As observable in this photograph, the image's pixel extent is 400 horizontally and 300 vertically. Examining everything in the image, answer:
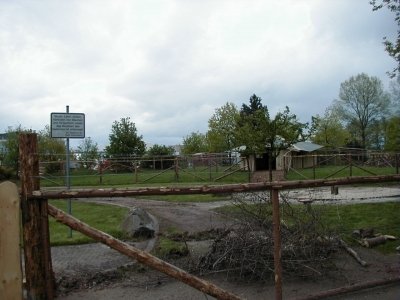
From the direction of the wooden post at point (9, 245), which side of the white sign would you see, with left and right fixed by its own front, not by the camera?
front

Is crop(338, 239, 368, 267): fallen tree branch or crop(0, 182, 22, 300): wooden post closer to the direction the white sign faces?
the wooden post

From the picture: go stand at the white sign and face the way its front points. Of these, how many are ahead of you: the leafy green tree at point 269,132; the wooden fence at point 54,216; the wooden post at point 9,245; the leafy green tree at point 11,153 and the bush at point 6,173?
2

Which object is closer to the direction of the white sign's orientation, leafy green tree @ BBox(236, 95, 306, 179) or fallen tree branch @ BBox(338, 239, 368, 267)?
the fallen tree branch

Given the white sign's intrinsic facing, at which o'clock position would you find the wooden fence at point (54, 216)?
The wooden fence is roughly at 12 o'clock from the white sign.

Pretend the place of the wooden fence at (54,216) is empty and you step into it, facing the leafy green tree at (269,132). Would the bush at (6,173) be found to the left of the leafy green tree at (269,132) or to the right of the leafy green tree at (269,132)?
left

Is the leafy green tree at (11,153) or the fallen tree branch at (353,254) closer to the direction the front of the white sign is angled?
the fallen tree branch

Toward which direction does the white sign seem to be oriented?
toward the camera

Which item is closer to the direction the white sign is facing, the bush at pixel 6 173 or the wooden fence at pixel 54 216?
the wooden fence

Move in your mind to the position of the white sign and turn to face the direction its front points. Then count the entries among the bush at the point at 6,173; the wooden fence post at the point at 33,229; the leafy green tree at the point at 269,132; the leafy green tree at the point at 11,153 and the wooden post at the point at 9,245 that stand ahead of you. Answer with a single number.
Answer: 2

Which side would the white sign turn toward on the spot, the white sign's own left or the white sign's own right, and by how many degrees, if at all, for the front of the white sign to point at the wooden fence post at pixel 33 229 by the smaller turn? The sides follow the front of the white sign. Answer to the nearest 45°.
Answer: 0° — it already faces it

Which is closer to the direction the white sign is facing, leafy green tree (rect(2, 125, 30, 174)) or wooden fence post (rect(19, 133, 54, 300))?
the wooden fence post

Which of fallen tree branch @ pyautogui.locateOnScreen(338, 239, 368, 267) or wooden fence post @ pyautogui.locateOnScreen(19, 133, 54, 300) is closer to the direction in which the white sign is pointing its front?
the wooden fence post

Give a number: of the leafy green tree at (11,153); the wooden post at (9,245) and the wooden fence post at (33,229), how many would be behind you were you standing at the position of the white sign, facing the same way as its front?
1
